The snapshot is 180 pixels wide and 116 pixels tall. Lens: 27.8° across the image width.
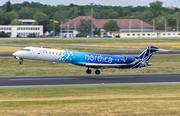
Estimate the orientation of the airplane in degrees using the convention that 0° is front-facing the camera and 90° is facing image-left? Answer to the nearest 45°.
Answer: approximately 90°
